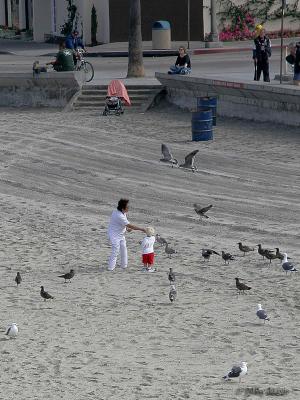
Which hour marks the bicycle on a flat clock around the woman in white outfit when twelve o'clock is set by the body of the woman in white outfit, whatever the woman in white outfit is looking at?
The bicycle is roughly at 9 o'clock from the woman in white outfit.

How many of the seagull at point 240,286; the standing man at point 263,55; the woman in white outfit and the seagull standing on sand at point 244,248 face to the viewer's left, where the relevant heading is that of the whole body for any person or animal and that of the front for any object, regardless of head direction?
2

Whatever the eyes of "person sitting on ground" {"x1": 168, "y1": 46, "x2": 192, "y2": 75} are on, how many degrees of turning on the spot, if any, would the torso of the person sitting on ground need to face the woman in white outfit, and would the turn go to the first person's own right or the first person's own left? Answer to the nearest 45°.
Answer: approximately 45° to the first person's own left

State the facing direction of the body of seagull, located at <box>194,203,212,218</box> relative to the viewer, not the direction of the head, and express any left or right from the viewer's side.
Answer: facing to the left of the viewer

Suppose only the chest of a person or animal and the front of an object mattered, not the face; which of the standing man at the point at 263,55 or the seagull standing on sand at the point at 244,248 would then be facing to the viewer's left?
the seagull standing on sand

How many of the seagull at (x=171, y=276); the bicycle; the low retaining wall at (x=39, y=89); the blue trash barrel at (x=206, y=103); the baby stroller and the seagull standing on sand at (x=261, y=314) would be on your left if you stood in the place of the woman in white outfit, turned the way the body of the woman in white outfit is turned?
4

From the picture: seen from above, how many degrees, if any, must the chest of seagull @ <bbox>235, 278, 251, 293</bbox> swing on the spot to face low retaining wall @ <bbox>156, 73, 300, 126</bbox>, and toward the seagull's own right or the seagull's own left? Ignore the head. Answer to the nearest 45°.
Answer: approximately 90° to the seagull's own right

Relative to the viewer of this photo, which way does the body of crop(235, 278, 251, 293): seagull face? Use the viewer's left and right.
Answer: facing to the left of the viewer

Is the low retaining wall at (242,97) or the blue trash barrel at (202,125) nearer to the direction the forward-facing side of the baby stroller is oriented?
the blue trash barrel

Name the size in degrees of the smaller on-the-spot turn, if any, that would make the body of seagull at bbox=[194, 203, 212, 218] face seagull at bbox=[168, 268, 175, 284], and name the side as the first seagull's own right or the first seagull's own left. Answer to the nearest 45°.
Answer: approximately 90° to the first seagull's own left

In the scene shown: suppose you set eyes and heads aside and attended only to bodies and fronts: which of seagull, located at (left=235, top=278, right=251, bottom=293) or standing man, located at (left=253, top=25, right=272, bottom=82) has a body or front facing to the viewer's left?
the seagull
